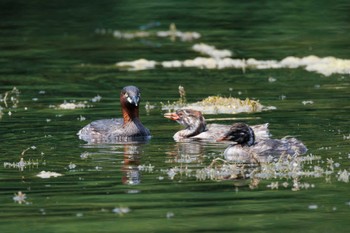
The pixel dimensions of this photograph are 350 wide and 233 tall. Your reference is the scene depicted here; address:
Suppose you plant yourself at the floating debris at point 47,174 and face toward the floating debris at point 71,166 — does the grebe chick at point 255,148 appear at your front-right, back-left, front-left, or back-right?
front-right

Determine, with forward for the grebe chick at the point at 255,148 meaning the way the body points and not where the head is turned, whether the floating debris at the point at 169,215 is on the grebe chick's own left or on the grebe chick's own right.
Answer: on the grebe chick's own left

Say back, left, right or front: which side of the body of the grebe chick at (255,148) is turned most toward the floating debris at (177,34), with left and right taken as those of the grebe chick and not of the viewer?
right

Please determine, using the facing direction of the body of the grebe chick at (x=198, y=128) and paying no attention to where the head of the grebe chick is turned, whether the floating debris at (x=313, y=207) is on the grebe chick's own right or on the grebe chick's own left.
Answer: on the grebe chick's own left

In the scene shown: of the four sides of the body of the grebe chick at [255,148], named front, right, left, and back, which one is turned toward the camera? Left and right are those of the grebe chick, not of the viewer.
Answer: left

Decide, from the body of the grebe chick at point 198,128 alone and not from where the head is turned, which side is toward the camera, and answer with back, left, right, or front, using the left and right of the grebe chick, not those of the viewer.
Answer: left

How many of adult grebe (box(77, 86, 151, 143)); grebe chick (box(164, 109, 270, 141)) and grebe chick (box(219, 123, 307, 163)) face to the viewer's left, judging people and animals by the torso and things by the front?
2

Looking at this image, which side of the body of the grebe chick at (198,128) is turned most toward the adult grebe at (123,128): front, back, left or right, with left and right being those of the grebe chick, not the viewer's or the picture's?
front

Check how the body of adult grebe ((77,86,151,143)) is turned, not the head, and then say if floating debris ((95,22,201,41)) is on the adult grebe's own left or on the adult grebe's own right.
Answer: on the adult grebe's own left

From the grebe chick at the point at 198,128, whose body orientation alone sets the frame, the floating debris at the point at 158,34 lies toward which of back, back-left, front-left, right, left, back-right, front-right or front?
right
